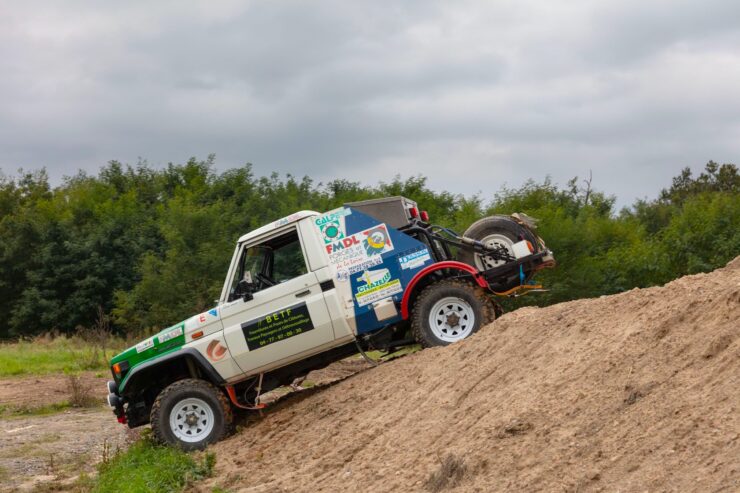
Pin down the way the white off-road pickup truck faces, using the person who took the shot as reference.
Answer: facing to the left of the viewer
